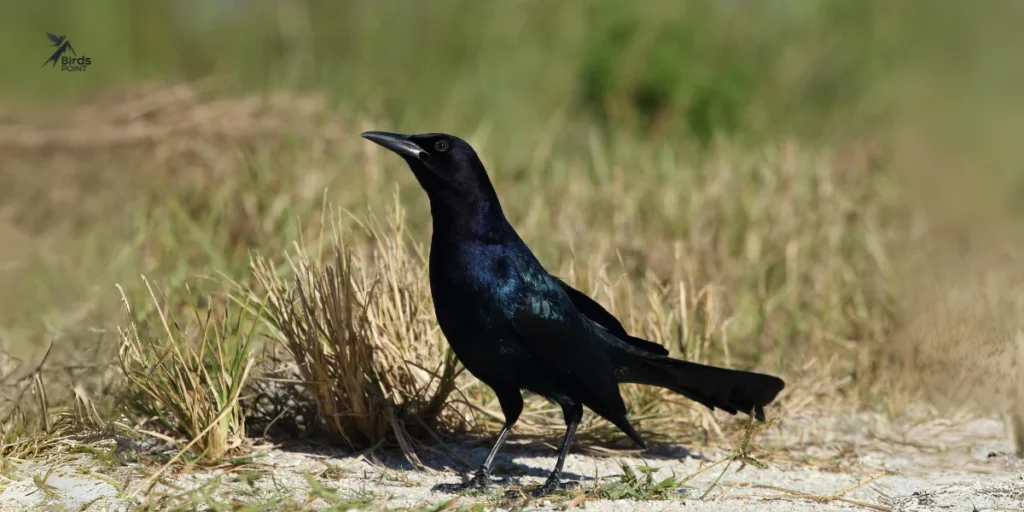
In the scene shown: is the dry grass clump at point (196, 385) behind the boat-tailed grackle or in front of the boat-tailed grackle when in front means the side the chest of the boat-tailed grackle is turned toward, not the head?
in front

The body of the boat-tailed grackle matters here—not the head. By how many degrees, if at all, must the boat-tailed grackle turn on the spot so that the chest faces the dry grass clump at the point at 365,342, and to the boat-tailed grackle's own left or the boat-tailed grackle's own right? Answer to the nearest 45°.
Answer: approximately 45° to the boat-tailed grackle's own right

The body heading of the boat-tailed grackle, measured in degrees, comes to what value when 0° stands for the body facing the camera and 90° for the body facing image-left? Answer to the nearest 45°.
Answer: approximately 90°
